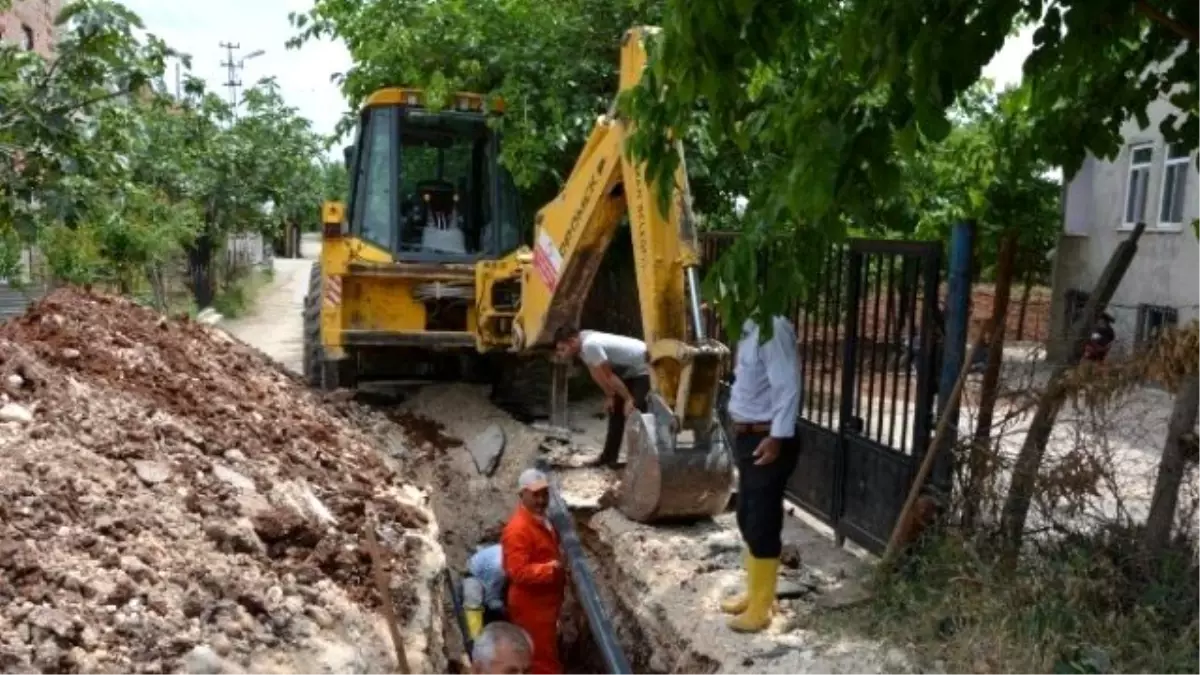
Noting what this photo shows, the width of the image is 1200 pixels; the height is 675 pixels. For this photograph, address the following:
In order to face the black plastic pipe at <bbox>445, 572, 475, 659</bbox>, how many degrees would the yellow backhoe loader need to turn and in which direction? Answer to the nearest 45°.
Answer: approximately 180°

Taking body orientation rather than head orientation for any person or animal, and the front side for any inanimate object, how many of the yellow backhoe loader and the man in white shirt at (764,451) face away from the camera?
1

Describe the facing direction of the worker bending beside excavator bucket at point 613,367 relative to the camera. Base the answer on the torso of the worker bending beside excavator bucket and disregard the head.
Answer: to the viewer's left

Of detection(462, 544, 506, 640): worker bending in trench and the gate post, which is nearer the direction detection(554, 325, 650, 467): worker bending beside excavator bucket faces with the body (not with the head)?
the worker bending in trench

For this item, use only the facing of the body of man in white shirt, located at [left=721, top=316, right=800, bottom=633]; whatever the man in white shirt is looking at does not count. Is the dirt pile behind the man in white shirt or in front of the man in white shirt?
in front

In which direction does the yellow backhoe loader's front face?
away from the camera

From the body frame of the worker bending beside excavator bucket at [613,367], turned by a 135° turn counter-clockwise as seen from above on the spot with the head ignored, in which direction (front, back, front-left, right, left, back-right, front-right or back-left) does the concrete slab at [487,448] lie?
back

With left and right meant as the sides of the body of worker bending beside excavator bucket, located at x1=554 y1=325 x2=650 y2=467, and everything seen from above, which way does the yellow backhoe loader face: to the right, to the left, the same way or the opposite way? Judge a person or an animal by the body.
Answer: to the right

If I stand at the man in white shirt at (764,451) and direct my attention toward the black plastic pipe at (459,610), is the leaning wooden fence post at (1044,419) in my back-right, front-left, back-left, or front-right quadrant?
back-right

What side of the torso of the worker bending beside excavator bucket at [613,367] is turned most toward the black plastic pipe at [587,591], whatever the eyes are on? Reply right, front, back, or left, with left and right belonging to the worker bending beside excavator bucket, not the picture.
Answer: left

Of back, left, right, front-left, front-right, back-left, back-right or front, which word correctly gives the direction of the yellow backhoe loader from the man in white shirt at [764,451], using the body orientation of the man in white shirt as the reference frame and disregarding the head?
right

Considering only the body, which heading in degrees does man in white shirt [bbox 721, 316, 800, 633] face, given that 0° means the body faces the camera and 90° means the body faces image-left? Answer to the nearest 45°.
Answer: approximately 45°
